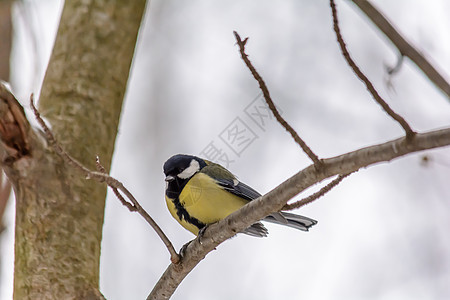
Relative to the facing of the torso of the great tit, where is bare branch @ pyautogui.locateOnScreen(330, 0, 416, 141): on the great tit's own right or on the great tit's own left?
on the great tit's own left

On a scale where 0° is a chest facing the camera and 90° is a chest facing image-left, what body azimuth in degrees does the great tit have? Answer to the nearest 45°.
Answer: approximately 45°
